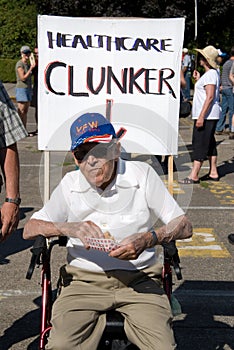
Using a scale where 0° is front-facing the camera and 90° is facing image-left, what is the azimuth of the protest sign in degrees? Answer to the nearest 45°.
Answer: approximately 0°

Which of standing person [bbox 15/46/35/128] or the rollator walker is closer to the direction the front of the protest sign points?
the rollator walker

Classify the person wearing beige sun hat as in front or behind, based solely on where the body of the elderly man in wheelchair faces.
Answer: behind

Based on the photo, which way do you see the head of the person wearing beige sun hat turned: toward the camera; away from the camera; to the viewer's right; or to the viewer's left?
to the viewer's left

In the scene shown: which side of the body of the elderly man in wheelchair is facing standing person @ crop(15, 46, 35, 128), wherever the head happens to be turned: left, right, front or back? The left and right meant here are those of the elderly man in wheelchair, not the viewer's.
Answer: back

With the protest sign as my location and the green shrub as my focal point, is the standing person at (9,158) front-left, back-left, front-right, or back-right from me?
back-left
